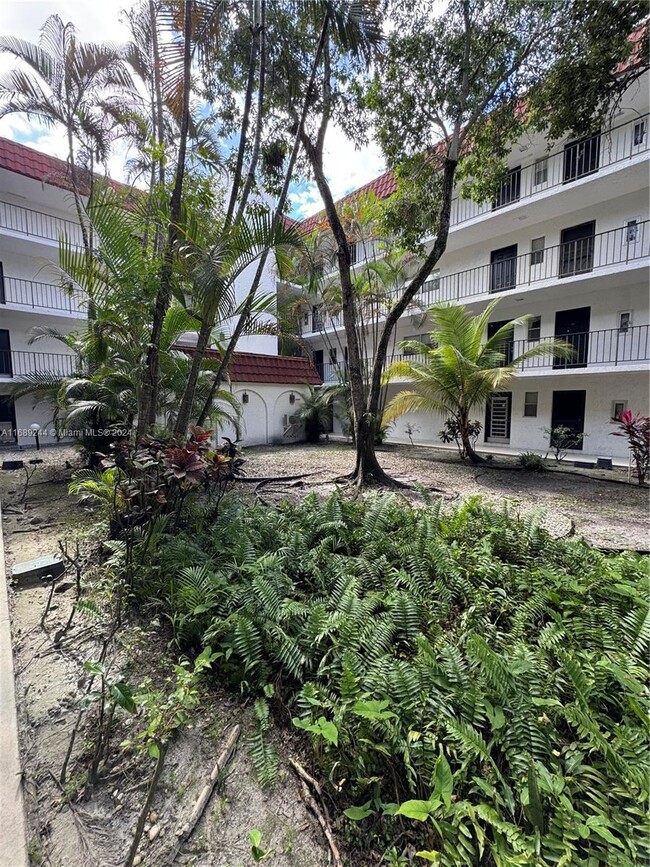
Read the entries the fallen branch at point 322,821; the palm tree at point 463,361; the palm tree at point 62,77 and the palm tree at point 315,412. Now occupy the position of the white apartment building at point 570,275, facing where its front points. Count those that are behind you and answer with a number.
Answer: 0

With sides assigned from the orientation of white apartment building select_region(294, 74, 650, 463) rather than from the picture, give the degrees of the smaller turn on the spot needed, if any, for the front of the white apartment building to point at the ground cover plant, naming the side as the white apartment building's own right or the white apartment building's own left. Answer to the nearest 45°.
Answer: approximately 45° to the white apartment building's own left

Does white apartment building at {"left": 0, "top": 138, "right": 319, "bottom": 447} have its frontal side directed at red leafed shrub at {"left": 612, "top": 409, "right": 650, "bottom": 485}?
yes

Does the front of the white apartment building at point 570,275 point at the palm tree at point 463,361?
yes

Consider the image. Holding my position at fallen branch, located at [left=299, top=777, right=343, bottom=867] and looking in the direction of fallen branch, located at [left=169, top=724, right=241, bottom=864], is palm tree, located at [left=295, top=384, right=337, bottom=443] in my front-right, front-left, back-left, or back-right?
front-right

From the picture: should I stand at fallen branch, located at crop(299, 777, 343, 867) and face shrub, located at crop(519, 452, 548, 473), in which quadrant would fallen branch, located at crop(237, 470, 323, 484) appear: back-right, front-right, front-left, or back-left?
front-left

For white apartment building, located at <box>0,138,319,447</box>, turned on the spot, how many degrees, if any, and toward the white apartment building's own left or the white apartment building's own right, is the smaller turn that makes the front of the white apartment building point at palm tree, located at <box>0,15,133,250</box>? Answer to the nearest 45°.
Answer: approximately 45° to the white apartment building's own right

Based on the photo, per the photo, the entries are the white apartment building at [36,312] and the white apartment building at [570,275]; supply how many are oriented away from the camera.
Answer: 0

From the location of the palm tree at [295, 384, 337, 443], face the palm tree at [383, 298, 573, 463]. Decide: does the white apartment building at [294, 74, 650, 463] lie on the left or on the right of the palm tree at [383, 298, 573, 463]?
left

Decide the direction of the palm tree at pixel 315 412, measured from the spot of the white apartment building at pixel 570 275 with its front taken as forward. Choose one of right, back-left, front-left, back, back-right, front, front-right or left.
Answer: front-right

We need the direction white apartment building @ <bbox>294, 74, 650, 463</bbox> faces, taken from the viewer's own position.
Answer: facing the viewer and to the left of the viewer

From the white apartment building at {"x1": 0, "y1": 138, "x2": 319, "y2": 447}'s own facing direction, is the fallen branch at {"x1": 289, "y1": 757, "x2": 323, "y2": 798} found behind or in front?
in front

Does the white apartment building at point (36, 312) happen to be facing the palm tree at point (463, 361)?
yes

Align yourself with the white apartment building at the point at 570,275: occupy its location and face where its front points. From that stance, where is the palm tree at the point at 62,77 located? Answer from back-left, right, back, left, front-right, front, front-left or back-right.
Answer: front

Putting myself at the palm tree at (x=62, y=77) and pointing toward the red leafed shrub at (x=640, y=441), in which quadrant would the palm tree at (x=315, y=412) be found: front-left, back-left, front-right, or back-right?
front-left

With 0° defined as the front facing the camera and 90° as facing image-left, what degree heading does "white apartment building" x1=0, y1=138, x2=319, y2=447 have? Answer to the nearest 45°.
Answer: approximately 315°

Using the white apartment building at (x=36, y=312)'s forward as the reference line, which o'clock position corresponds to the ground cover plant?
The ground cover plant is roughly at 1 o'clock from the white apartment building.

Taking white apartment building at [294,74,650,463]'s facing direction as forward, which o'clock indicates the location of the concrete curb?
The concrete curb is roughly at 11 o'clock from the white apartment building.

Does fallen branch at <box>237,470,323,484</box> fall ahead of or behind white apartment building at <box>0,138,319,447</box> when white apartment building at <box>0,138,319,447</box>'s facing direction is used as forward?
ahead
